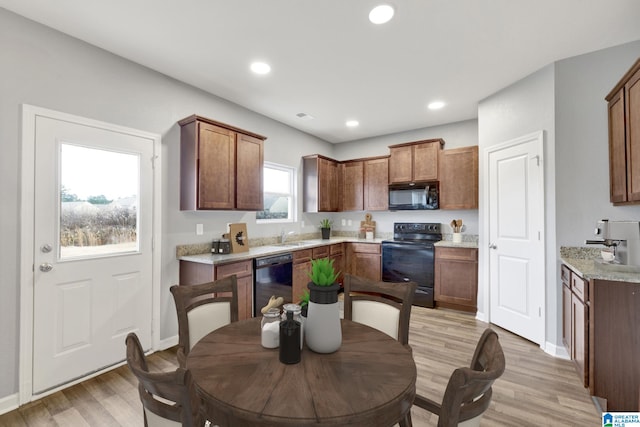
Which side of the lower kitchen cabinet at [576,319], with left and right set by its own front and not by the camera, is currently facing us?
left

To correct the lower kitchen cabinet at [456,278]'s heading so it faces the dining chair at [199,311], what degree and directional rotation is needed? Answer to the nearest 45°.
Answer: approximately 45° to its right

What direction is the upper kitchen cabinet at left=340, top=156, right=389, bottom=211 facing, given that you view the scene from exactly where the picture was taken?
facing the viewer and to the left of the viewer

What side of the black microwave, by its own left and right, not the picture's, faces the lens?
front

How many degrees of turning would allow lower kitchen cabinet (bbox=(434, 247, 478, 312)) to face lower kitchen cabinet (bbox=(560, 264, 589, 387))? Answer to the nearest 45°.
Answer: approximately 45° to its left

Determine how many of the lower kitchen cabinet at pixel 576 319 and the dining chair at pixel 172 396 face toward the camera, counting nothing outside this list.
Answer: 0

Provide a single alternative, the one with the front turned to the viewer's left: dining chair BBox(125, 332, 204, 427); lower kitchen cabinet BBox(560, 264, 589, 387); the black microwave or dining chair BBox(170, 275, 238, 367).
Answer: the lower kitchen cabinet

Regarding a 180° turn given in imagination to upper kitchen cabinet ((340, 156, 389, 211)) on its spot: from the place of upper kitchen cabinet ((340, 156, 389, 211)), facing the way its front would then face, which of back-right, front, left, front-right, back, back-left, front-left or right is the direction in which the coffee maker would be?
right

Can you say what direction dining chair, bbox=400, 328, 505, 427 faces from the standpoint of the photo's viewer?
facing away from the viewer and to the left of the viewer

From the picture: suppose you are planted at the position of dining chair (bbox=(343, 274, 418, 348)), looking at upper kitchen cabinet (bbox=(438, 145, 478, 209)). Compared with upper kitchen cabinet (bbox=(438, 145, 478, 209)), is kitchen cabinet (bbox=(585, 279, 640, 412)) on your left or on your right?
right

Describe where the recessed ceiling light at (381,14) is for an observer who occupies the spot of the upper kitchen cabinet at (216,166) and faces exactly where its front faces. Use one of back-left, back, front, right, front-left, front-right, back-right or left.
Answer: front

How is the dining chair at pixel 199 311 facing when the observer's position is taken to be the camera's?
facing the viewer and to the right of the viewer

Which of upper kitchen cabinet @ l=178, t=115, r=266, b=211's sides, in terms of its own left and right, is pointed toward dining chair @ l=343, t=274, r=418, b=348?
front
